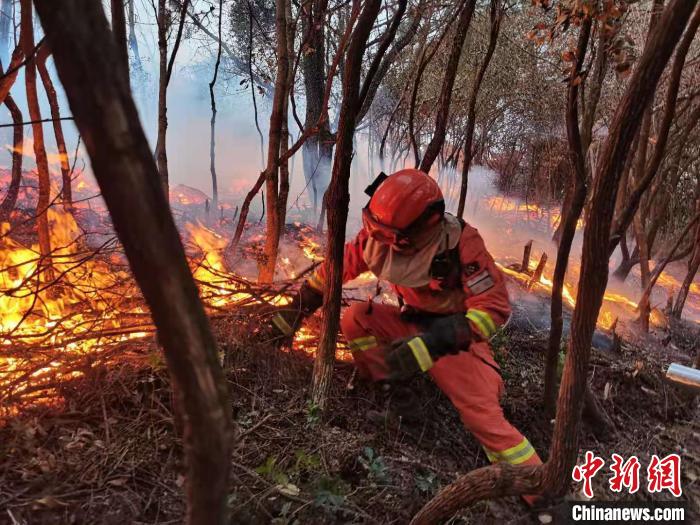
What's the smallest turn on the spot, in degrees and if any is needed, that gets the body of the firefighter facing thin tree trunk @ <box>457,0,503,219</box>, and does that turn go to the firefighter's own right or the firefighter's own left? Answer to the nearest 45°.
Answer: approximately 135° to the firefighter's own right

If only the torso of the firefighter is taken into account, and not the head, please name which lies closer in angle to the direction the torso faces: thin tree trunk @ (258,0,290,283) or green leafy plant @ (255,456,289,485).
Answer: the green leafy plant

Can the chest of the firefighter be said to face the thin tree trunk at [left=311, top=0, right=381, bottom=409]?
yes

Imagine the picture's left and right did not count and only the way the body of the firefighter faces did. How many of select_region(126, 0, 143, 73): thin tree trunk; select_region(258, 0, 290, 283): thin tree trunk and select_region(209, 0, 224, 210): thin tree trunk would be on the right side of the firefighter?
3

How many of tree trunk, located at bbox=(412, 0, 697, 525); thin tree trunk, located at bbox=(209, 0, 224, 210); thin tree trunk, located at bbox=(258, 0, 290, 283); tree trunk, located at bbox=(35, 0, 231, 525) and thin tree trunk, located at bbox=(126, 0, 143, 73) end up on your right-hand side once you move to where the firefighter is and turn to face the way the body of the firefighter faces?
3

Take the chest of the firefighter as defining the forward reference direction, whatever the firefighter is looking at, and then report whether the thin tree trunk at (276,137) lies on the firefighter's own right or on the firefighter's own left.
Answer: on the firefighter's own right

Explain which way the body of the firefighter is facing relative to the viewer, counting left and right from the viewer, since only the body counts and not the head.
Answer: facing the viewer and to the left of the viewer

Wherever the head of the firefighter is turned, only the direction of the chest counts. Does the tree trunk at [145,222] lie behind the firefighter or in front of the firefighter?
in front

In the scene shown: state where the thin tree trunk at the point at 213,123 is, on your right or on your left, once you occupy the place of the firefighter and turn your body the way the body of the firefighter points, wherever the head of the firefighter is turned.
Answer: on your right

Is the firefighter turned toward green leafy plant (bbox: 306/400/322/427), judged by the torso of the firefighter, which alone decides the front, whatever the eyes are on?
yes

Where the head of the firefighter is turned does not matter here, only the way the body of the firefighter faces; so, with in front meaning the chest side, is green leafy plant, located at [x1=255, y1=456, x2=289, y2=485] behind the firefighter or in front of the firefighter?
in front

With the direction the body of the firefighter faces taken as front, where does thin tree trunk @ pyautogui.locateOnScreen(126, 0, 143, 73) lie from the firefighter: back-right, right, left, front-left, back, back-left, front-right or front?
right
